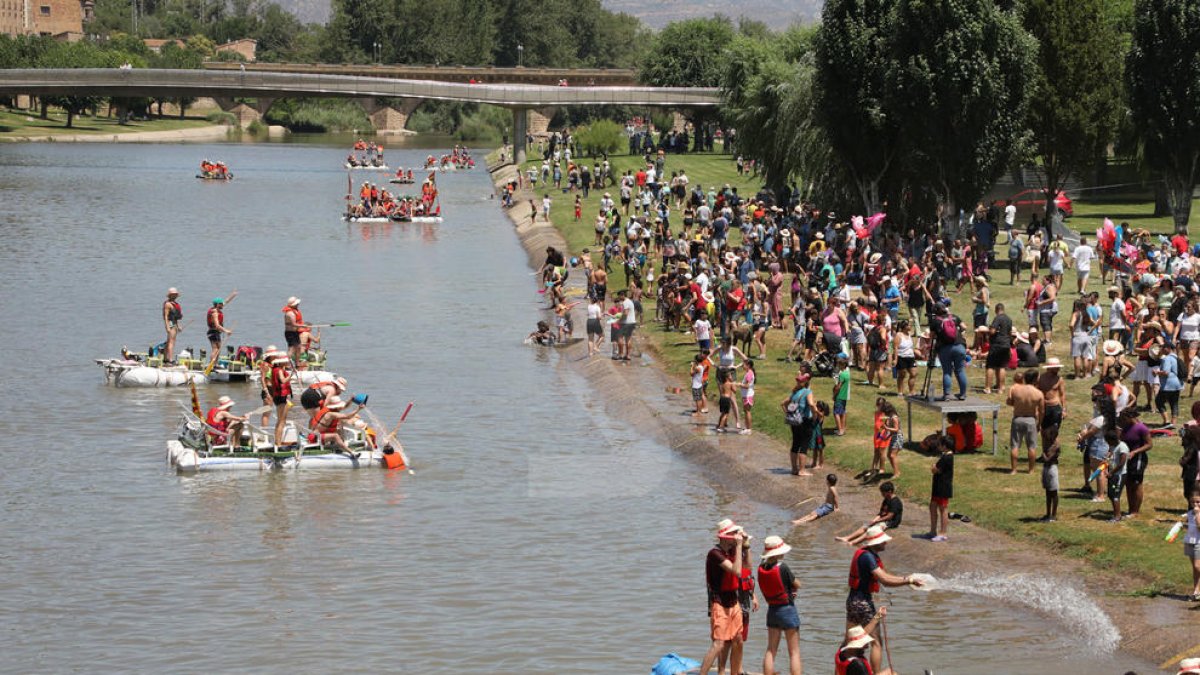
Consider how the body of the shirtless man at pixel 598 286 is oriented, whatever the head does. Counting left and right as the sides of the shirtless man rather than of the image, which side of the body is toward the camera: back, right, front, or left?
back

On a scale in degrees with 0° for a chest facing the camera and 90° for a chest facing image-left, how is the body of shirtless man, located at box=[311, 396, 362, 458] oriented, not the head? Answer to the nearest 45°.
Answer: approximately 270°

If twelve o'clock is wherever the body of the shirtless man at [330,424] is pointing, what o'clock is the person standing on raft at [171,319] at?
The person standing on raft is roughly at 8 o'clock from the shirtless man.

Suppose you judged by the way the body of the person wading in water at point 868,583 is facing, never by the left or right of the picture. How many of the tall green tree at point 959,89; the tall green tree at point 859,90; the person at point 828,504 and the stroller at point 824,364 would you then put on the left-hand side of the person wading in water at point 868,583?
4

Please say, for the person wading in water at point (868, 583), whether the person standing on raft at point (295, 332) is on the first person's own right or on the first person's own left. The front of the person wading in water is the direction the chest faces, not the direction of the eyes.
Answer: on the first person's own left

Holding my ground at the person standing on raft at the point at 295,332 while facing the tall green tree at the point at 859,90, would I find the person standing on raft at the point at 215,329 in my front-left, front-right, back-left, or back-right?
back-left

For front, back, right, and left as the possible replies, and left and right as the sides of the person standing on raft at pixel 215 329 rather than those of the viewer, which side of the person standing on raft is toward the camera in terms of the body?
right

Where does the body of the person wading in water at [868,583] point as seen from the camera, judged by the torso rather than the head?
to the viewer's right

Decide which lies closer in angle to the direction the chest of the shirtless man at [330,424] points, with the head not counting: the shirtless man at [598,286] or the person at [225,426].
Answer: the shirtless man
